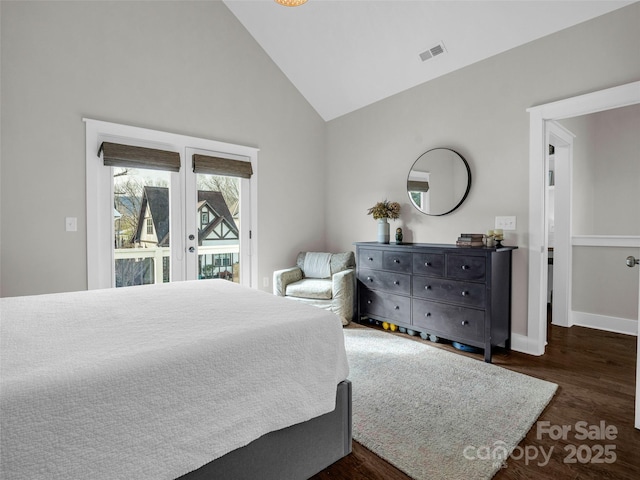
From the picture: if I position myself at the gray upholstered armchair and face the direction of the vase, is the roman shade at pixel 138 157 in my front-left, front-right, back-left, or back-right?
back-right

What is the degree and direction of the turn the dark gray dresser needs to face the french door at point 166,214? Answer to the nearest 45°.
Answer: approximately 45° to its right

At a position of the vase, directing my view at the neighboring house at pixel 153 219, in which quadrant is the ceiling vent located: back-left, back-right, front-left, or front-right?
back-left

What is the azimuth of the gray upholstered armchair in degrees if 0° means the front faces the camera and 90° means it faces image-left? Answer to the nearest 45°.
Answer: approximately 45°

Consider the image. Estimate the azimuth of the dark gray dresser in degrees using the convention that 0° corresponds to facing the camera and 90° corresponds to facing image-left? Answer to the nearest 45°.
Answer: approximately 45°
